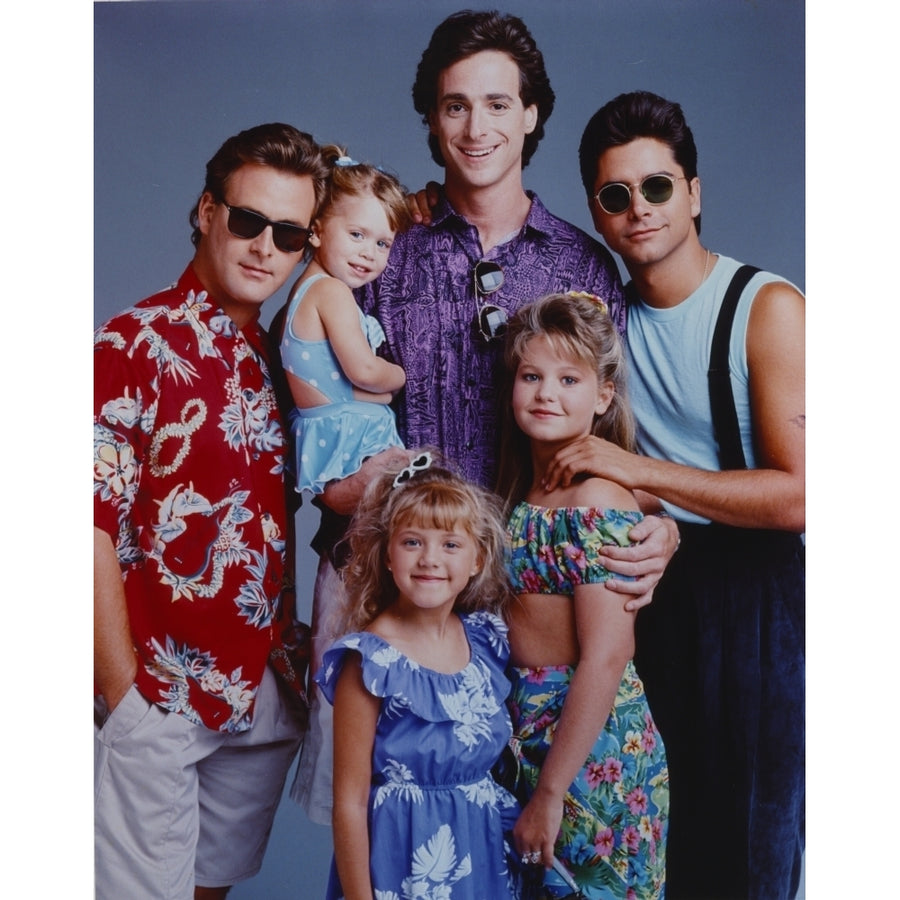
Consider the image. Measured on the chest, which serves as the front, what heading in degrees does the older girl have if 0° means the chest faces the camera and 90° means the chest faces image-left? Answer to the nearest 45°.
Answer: approximately 45°

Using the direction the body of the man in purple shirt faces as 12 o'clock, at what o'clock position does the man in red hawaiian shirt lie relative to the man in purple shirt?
The man in red hawaiian shirt is roughly at 3 o'clock from the man in purple shirt.

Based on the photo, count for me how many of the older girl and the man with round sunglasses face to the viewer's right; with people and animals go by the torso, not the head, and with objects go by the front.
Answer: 0

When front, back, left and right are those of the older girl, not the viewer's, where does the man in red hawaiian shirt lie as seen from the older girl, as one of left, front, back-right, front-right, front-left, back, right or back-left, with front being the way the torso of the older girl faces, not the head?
front-right
